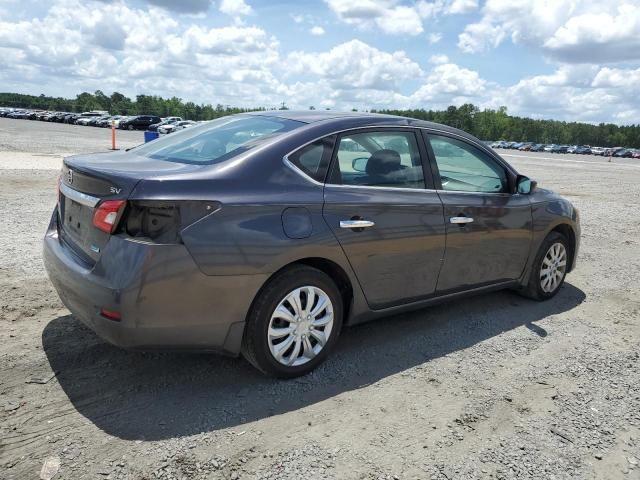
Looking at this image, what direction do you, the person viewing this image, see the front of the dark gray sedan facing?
facing away from the viewer and to the right of the viewer
